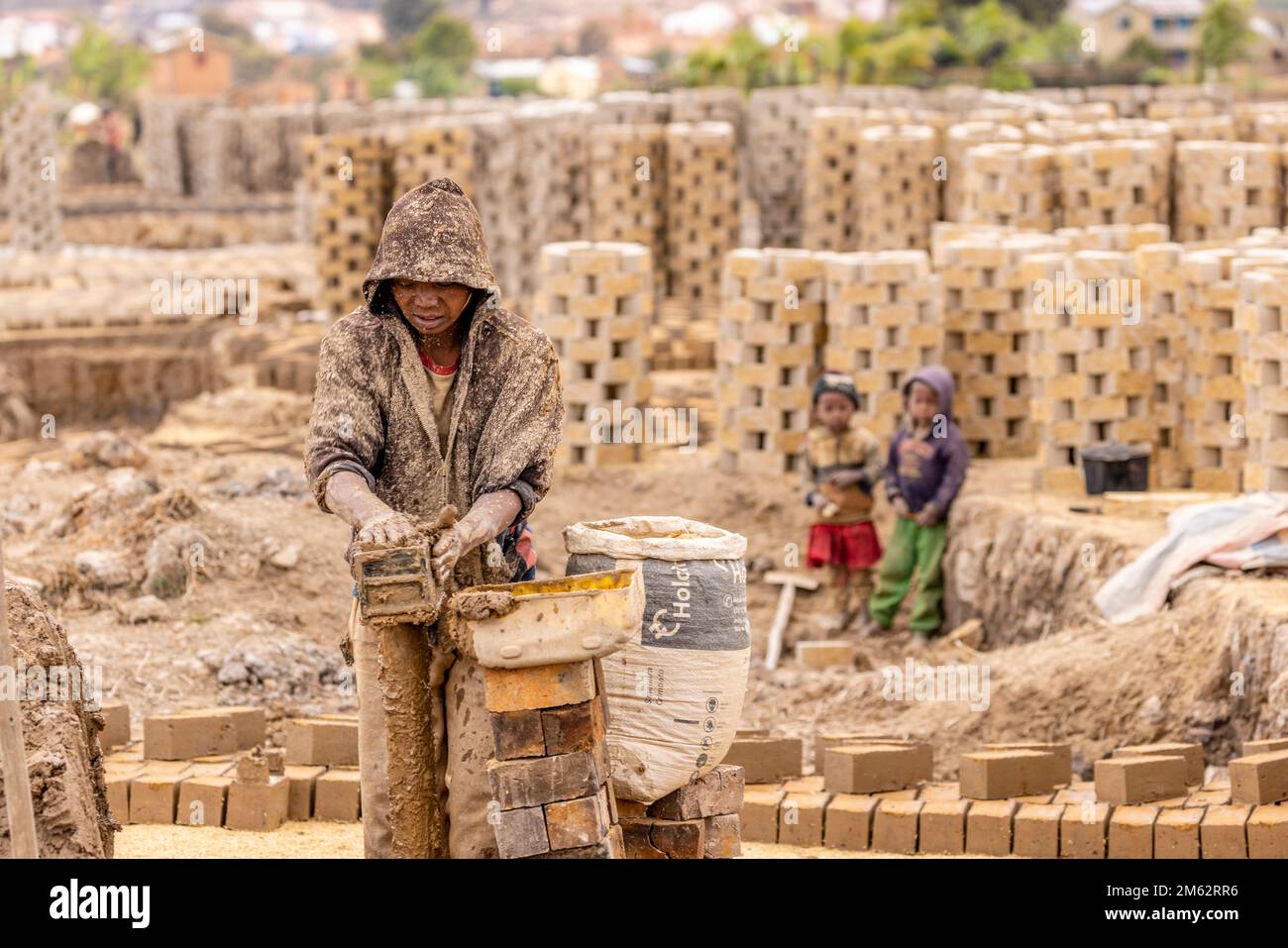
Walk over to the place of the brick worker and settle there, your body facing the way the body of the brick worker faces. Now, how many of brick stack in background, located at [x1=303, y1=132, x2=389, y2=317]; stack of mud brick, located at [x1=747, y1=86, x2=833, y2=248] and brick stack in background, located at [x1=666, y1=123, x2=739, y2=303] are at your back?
3

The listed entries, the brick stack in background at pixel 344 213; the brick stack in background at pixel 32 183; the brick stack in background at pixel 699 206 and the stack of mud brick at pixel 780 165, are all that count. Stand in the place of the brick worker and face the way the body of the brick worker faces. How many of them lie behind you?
4

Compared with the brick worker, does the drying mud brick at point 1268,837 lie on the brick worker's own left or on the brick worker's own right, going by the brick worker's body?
on the brick worker's own left

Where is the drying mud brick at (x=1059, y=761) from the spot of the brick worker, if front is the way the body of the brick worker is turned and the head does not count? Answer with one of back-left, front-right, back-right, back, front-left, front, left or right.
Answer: back-left

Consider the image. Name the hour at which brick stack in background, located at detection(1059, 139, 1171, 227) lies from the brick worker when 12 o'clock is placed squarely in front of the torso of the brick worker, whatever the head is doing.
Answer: The brick stack in background is roughly at 7 o'clock from the brick worker.

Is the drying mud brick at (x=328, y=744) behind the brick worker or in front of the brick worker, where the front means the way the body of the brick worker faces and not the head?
behind

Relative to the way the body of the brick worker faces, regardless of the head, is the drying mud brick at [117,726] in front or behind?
behind

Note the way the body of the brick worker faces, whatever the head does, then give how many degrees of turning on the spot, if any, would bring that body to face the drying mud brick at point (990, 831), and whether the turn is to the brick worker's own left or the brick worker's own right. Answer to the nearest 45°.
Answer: approximately 135° to the brick worker's own left

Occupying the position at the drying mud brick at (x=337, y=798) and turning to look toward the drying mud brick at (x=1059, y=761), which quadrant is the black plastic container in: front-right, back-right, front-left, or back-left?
front-left

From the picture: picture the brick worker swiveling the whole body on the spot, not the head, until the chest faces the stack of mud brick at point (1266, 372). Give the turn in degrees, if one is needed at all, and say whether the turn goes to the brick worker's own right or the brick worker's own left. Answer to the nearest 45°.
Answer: approximately 135° to the brick worker's own left

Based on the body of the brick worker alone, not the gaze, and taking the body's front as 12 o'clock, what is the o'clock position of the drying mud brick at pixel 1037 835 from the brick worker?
The drying mud brick is roughly at 8 o'clock from the brick worker.

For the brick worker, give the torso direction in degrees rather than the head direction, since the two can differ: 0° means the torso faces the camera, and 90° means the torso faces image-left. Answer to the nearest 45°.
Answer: approximately 0°

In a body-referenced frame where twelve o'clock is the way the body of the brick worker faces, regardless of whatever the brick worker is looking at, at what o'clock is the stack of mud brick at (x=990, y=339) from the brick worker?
The stack of mud brick is roughly at 7 o'clock from the brick worker.
